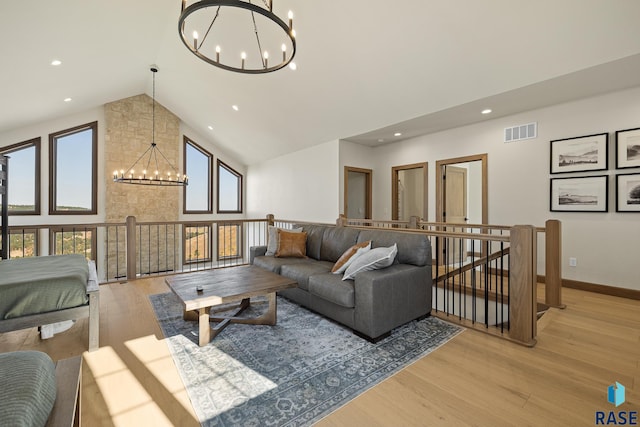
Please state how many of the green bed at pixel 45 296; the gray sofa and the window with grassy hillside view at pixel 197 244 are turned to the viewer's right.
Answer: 1

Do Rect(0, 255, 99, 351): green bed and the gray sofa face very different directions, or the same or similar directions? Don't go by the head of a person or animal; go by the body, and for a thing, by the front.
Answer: very different directions

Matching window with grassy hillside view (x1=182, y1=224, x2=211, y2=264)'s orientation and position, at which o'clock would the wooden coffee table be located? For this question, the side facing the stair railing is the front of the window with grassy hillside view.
The wooden coffee table is roughly at 12 o'clock from the window with grassy hillside view.

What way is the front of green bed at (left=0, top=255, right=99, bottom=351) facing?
to the viewer's right

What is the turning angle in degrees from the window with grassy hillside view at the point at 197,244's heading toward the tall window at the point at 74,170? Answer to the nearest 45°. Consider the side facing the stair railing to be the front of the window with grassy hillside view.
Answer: approximately 90° to its right

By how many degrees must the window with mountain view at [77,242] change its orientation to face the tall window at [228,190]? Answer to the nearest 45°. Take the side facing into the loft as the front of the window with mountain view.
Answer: approximately 90° to its left

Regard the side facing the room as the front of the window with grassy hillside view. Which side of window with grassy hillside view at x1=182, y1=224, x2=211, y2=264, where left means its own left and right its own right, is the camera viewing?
front

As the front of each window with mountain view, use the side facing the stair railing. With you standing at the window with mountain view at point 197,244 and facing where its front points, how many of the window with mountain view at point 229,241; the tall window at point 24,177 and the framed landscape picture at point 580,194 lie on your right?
1

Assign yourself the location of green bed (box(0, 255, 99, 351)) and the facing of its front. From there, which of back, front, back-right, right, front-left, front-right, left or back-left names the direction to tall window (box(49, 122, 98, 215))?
left

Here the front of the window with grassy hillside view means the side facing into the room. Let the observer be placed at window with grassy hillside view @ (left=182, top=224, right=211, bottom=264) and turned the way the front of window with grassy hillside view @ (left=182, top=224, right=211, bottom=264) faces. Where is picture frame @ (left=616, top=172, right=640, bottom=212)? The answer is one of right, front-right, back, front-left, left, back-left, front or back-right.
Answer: front-left

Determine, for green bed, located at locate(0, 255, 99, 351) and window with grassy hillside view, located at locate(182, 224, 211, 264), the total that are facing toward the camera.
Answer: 1

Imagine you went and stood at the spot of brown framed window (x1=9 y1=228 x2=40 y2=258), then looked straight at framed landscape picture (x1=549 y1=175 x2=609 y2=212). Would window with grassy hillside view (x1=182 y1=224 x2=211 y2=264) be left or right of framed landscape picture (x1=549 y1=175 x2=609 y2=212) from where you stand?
left

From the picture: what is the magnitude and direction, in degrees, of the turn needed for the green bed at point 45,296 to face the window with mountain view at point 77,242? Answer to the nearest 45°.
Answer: approximately 90° to its left
